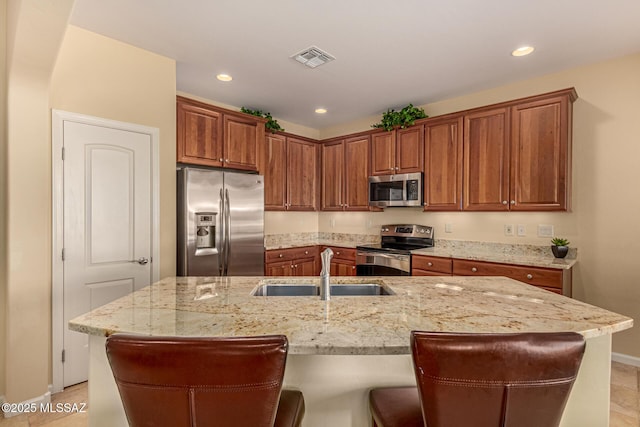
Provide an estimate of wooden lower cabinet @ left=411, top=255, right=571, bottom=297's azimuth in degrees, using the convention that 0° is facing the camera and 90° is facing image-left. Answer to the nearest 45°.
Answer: approximately 45°

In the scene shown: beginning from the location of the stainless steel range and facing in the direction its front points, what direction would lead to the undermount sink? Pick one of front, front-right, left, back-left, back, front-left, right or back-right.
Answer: front-left

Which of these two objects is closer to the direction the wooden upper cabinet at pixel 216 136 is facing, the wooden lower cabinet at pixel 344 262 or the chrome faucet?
the chrome faucet

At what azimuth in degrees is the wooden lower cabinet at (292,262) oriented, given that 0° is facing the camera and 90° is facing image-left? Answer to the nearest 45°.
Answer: approximately 315°

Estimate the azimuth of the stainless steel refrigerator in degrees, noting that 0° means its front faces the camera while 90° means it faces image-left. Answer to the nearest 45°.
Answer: approximately 315°

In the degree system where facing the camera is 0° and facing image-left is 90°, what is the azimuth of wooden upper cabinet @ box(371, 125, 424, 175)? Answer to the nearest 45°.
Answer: approximately 45°

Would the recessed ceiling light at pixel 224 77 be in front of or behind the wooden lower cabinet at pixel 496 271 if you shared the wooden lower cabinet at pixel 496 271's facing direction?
in front

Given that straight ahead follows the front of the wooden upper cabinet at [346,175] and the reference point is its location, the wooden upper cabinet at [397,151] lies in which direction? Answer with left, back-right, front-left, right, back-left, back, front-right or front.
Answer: left
